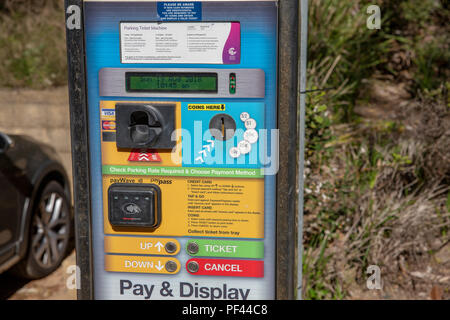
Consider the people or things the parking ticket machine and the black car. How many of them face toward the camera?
1

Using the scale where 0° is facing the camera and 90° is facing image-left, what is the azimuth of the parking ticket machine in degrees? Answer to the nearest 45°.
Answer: approximately 0°

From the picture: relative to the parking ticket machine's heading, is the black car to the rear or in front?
to the rear
